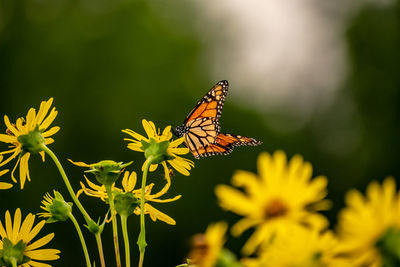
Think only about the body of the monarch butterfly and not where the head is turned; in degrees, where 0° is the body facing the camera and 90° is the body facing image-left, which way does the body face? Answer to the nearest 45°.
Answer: approximately 90°

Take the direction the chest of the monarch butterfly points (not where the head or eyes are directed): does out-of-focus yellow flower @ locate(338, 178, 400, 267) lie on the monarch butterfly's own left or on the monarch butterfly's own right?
on the monarch butterfly's own left
